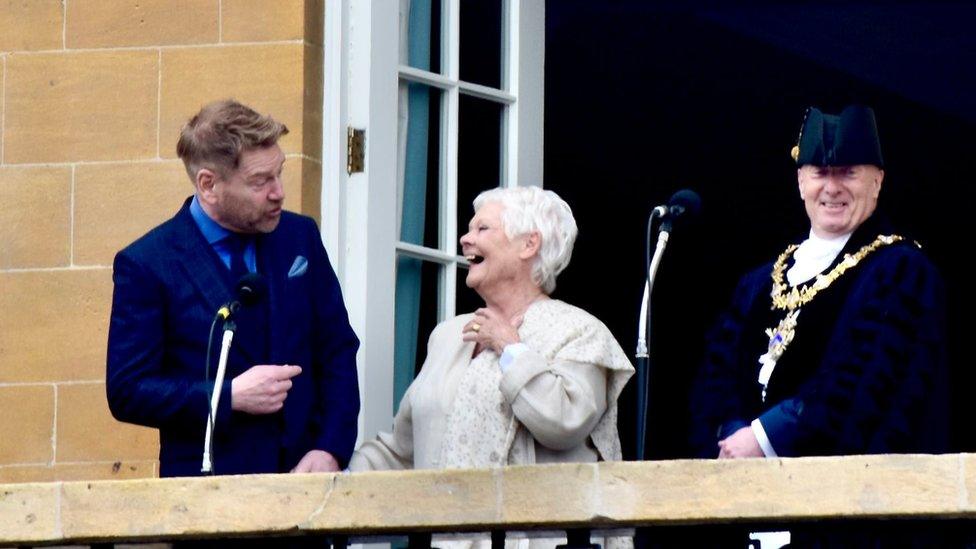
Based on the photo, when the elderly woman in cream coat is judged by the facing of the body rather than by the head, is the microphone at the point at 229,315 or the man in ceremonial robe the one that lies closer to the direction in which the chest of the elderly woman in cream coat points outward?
the microphone

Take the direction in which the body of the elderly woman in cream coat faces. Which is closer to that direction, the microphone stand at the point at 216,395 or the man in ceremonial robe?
the microphone stand

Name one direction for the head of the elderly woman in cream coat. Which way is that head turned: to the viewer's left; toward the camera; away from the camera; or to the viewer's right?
to the viewer's left

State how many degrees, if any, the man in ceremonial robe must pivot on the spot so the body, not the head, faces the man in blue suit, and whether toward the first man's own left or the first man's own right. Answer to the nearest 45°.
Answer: approximately 45° to the first man's own right

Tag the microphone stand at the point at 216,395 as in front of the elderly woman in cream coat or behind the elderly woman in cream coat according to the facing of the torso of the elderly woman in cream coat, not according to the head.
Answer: in front

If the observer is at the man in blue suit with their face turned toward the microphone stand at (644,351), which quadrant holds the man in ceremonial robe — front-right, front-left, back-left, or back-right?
front-left

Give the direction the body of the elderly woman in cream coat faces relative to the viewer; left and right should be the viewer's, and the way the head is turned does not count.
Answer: facing the viewer and to the left of the viewer

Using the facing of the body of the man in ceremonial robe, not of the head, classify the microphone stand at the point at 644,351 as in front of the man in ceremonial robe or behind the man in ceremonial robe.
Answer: in front
